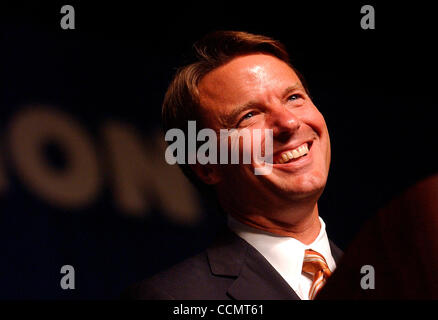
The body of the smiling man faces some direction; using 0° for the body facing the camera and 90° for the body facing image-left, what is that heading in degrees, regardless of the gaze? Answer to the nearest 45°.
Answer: approximately 315°
